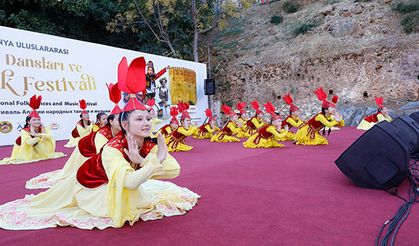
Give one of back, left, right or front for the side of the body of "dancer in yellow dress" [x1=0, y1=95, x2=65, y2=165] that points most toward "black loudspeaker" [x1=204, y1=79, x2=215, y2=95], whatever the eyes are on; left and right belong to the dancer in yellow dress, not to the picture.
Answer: left

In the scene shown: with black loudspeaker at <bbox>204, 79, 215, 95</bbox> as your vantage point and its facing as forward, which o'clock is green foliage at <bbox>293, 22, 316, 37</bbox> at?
The green foliage is roughly at 8 o'clock from the black loudspeaker.

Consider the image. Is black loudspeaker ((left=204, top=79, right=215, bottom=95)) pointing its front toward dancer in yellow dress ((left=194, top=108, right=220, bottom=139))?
yes

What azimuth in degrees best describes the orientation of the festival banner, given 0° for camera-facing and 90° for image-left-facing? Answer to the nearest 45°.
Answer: approximately 315°

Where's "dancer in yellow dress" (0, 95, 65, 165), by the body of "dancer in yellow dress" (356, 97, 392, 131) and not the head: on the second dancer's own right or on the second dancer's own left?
on the second dancer's own right
